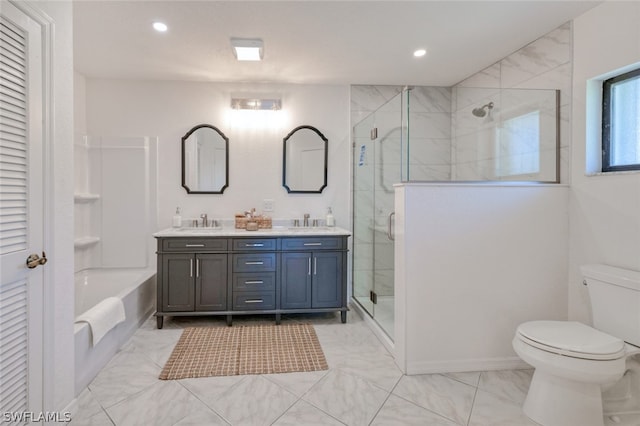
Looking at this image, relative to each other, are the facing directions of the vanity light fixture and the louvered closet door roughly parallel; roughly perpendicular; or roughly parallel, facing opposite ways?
roughly perpendicular

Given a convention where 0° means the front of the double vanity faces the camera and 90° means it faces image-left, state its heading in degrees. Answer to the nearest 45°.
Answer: approximately 0°

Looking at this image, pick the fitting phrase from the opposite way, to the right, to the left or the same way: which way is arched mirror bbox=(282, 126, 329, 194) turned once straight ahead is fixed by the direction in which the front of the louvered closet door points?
to the right

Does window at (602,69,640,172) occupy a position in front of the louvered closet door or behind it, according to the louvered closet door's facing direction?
in front

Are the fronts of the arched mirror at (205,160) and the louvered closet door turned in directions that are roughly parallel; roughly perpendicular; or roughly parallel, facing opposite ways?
roughly perpendicular

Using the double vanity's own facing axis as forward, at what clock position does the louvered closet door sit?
The louvered closet door is roughly at 1 o'clock from the double vanity.

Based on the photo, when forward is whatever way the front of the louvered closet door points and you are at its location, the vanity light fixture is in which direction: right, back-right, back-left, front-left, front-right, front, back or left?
left
